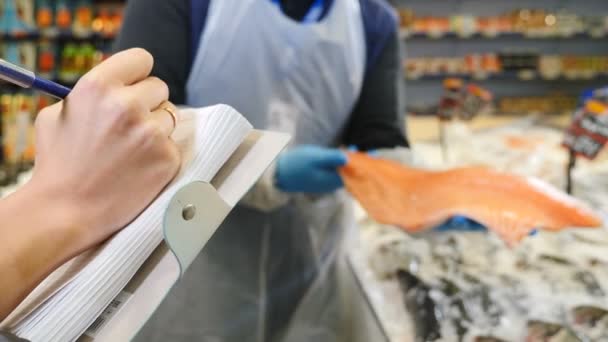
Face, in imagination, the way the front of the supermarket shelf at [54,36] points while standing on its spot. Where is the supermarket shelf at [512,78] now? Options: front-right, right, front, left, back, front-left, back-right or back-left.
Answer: left

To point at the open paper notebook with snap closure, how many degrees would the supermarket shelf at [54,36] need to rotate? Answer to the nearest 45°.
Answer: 0° — it already faces it

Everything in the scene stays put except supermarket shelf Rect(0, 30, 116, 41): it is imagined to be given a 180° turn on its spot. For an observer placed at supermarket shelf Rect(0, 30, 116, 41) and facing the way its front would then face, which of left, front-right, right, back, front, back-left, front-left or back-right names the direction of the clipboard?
back

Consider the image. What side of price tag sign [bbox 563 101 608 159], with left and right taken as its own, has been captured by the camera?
front

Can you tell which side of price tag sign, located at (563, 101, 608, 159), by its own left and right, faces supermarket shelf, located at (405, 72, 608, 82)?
back

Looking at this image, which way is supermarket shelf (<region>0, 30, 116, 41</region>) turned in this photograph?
toward the camera

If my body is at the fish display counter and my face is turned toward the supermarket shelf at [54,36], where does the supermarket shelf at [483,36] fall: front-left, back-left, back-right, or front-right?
front-right

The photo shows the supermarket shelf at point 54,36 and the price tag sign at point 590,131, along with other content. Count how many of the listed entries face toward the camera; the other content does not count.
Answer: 2

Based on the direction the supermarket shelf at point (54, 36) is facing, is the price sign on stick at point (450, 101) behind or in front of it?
in front

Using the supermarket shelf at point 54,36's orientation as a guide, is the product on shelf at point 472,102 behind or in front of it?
in front

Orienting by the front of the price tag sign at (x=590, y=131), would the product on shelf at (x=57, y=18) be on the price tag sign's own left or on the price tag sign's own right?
on the price tag sign's own right
